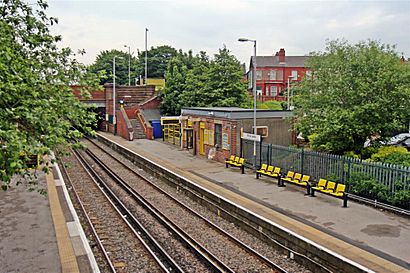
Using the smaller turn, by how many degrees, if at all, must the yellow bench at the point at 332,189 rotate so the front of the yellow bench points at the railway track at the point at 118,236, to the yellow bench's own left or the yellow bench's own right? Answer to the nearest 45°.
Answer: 0° — it already faces it

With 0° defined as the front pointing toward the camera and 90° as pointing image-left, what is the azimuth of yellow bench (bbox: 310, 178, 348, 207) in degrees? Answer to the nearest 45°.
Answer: approximately 45°

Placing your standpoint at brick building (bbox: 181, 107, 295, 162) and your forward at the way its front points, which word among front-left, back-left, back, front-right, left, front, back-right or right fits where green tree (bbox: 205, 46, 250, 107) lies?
back-right

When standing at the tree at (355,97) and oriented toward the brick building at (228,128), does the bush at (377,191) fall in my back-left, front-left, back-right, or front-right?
back-left

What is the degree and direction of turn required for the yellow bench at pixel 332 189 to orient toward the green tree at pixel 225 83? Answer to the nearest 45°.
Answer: approximately 90° to its right

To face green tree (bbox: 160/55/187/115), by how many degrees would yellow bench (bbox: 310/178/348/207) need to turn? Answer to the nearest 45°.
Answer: approximately 90° to its right

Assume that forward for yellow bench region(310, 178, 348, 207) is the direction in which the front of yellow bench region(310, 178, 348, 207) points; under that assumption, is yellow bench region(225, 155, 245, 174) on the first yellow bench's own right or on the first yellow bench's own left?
on the first yellow bench's own right

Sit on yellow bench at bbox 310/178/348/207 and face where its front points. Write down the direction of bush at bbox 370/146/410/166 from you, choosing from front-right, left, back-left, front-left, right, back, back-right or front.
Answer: back

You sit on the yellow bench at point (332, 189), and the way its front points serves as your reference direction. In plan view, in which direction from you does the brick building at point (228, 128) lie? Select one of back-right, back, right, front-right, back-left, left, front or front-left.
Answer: right

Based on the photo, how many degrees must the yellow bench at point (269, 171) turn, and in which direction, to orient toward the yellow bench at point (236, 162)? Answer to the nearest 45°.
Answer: approximately 90° to its right

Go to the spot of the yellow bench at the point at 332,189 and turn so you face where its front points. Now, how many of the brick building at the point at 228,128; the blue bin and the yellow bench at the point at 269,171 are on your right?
3

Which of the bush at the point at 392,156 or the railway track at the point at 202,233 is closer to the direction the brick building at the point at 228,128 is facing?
the railway track
